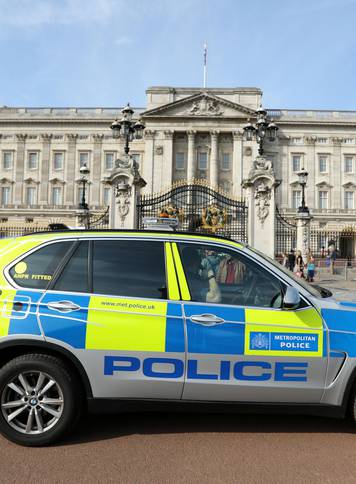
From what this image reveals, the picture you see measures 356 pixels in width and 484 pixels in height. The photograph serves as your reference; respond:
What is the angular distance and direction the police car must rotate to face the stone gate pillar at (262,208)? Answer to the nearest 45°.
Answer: approximately 90° to its left

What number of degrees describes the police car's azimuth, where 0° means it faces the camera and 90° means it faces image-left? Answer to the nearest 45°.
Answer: approximately 270°

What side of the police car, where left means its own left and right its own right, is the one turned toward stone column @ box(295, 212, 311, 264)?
left

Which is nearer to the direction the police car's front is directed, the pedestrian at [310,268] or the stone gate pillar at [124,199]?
the pedestrian

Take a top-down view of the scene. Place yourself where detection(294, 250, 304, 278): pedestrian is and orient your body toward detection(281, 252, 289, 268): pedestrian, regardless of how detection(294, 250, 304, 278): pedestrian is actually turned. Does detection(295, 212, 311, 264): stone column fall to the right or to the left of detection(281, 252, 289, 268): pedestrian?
right

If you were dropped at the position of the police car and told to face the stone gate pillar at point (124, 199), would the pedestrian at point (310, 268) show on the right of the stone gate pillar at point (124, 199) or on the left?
right

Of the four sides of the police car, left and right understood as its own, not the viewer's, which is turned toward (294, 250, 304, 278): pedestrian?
left

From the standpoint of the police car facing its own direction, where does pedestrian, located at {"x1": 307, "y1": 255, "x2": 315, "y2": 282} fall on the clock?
The pedestrian is roughly at 10 o'clock from the police car.

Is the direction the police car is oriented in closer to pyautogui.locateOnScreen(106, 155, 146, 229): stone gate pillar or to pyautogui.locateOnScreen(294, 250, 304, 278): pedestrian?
the pedestrian
